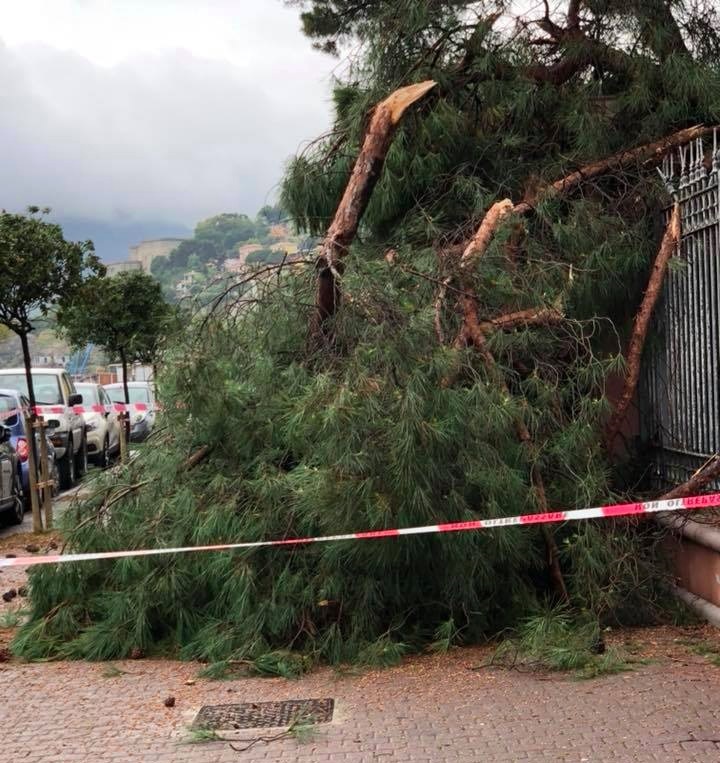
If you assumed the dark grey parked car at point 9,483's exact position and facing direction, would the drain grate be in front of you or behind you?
behind

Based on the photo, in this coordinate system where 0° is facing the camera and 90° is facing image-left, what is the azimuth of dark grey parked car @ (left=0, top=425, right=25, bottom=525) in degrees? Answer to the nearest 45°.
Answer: approximately 315°

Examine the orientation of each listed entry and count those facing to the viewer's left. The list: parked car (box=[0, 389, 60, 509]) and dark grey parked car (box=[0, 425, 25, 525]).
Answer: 0
